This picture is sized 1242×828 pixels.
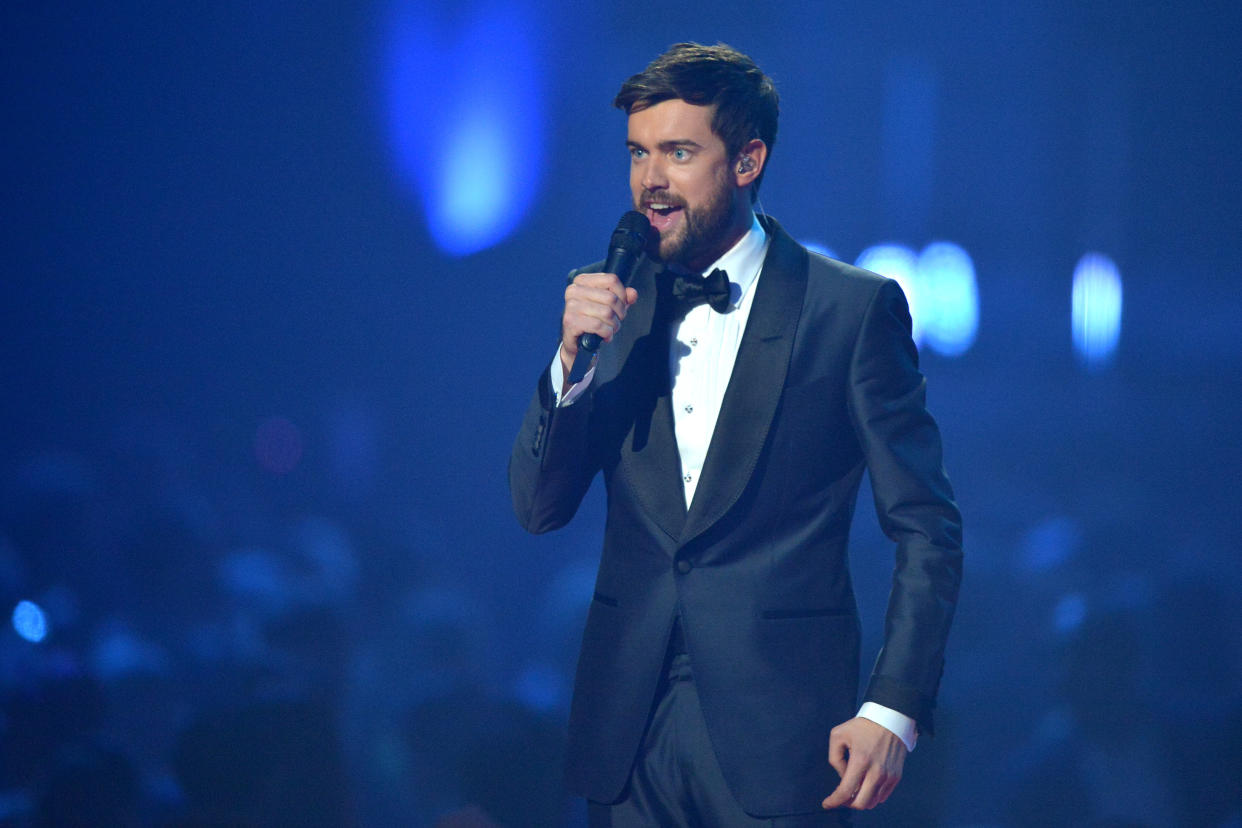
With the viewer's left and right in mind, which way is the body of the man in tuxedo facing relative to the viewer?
facing the viewer and to the left of the viewer

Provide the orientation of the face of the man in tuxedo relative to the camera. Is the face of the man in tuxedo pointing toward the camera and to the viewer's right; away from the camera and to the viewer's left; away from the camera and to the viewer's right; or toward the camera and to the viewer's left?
toward the camera and to the viewer's left
